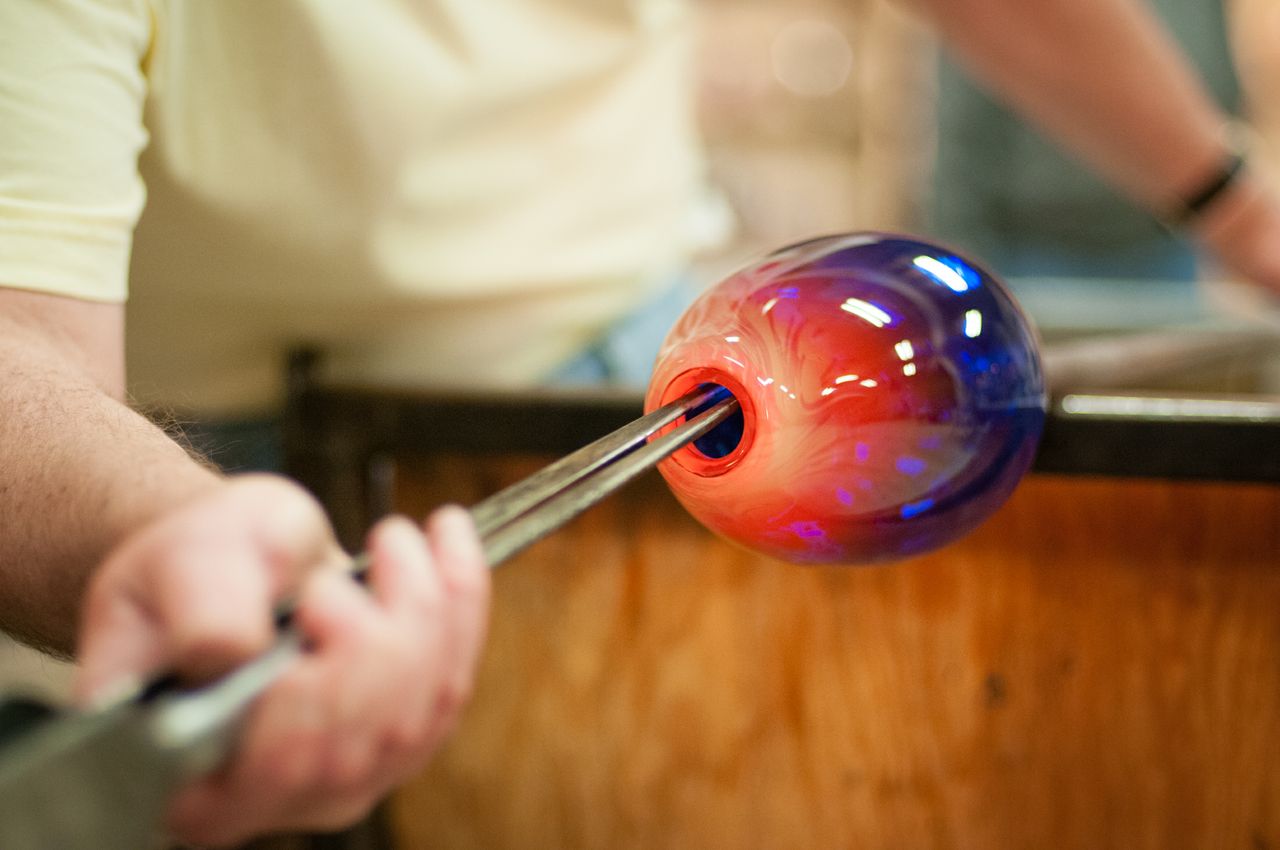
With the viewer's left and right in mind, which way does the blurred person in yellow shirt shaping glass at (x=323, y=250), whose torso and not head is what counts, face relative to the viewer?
facing the viewer and to the right of the viewer
